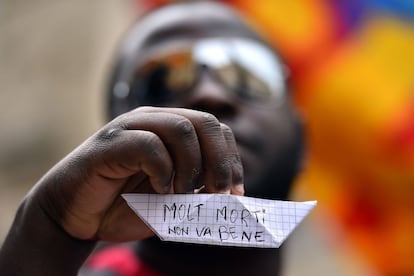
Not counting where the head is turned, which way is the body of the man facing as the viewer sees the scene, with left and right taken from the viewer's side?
facing the viewer
